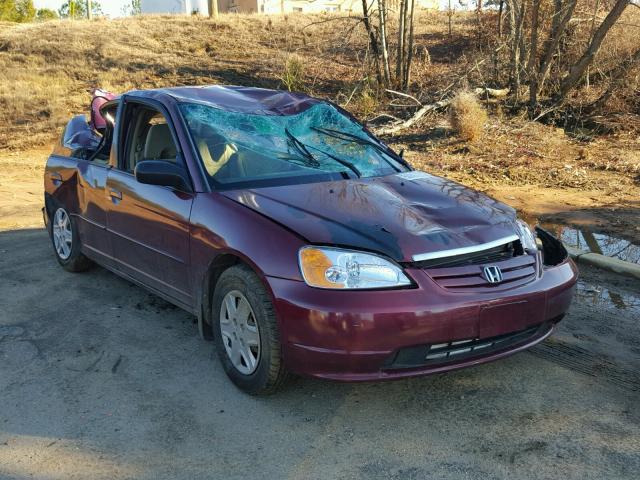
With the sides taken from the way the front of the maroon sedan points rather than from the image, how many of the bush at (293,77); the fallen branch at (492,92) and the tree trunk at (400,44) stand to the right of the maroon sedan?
0

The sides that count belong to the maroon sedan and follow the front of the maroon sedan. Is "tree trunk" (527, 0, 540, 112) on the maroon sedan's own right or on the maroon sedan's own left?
on the maroon sedan's own left

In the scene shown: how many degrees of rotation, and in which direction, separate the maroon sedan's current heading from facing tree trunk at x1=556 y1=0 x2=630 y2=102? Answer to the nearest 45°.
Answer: approximately 90° to its left

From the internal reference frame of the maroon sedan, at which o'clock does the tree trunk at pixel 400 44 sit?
The tree trunk is roughly at 8 o'clock from the maroon sedan.

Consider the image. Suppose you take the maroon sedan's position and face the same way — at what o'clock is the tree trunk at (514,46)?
The tree trunk is roughly at 8 o'clock from the maroon sedan.

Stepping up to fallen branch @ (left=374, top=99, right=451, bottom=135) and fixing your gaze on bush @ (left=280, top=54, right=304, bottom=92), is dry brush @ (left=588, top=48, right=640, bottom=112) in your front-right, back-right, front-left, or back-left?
back-right

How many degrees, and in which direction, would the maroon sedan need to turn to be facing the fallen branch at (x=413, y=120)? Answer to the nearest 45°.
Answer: approximately 135° to its left

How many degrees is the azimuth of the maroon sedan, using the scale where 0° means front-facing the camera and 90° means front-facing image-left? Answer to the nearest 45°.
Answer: approximately 315°

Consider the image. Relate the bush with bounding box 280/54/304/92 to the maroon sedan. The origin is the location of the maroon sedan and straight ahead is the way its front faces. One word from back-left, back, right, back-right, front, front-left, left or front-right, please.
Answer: back-left

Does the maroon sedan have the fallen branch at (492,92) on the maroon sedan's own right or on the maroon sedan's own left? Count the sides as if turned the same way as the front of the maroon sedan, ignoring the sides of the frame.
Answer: on the maroon sedan's own left

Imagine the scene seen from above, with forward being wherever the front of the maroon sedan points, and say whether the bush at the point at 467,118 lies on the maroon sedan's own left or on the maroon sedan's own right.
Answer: on the maroon sedan's own left
